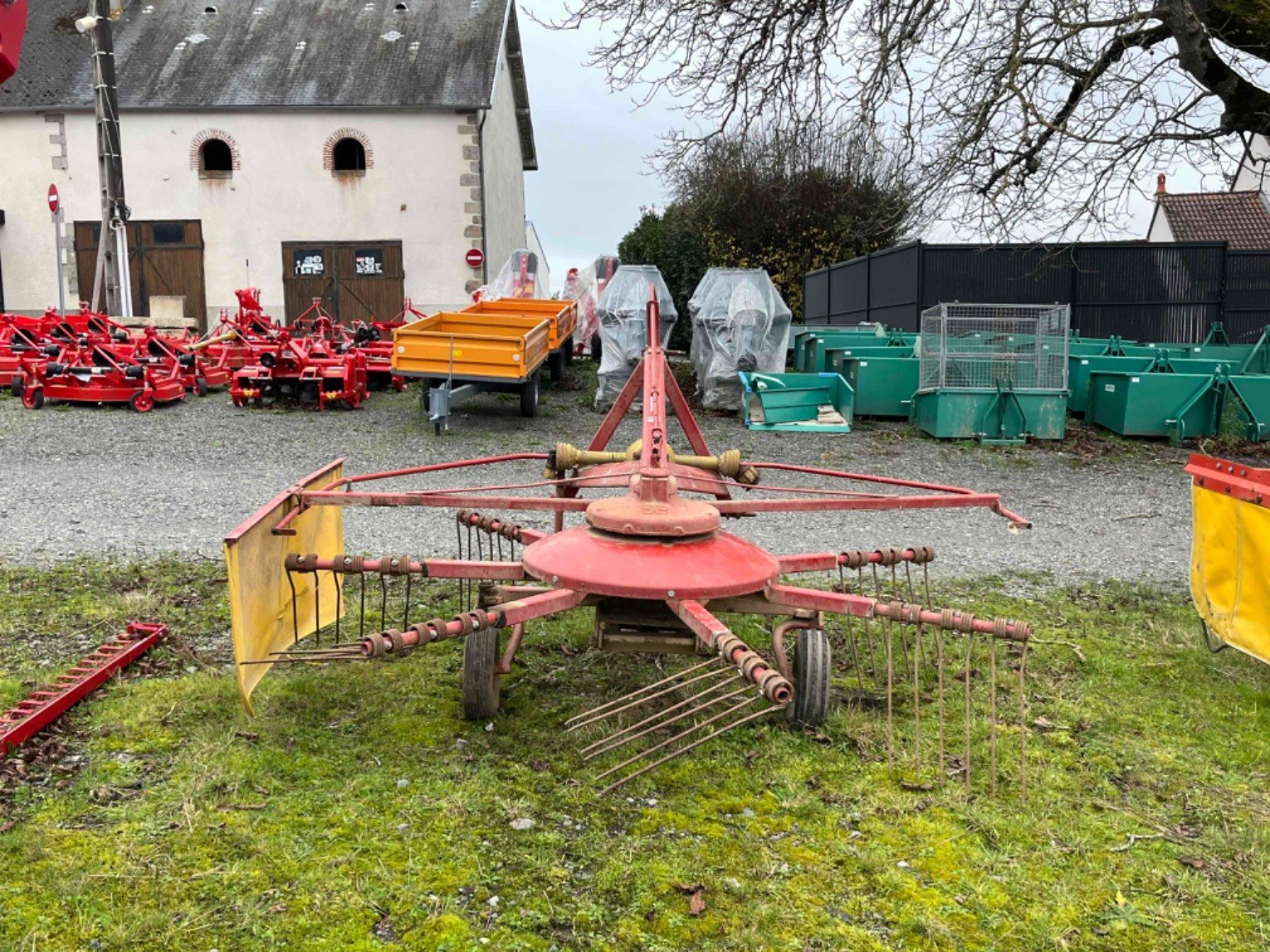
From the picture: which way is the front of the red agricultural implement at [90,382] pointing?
toward the camera

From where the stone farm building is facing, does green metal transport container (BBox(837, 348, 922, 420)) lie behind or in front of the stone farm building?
in front

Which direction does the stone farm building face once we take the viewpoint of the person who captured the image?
facing the viewer

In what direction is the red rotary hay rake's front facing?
away from the camera

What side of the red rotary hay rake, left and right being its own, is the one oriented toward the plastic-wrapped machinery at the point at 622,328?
front

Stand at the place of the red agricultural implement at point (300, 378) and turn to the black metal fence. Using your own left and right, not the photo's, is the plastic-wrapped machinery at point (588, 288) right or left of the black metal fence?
left

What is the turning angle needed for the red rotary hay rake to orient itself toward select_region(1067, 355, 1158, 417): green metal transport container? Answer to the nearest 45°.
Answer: approximately 45° to its right

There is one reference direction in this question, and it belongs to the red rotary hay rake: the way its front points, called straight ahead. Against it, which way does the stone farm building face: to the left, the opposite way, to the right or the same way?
the opposite way

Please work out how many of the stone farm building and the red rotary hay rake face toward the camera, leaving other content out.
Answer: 1

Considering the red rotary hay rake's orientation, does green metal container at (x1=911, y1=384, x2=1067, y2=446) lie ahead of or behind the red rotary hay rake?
ahead

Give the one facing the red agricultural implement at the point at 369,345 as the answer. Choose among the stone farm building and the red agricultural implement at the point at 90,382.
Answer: the stone farm building

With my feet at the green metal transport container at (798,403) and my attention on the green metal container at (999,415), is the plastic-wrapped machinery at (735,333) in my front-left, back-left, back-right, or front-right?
back-left

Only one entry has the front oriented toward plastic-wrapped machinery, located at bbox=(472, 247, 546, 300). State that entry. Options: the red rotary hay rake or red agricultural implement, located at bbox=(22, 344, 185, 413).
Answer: the red rotary hay rake

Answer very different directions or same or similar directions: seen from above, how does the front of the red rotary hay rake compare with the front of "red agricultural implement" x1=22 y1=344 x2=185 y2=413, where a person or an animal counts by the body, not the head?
very different directions
